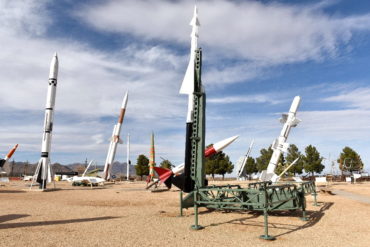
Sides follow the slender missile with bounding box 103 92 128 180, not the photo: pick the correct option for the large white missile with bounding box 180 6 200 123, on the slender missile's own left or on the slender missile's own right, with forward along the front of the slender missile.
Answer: on the slender missile's own right

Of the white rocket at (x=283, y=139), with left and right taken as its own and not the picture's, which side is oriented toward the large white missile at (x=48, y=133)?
back

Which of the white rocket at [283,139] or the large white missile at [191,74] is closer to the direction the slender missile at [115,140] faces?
the white rocket

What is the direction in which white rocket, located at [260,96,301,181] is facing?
to the viewer's right

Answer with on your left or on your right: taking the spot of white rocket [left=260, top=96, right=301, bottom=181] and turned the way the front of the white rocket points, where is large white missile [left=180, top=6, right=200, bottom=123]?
on your right

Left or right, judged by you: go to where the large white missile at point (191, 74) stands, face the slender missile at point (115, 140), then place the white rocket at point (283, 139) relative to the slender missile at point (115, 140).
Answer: right

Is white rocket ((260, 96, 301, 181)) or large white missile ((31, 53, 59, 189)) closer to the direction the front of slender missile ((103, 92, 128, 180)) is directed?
the white rocket

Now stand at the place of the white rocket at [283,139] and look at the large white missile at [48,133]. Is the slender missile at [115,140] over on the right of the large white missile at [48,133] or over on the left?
right

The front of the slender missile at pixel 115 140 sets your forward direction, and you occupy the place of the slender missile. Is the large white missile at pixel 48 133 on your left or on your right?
on your right

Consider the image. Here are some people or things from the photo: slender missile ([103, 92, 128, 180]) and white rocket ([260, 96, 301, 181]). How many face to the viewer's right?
2

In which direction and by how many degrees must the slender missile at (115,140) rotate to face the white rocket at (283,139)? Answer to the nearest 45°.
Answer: approximately 45° to its right

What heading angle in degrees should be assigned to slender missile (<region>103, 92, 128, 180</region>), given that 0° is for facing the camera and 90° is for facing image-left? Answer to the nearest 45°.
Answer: approximately 270°
